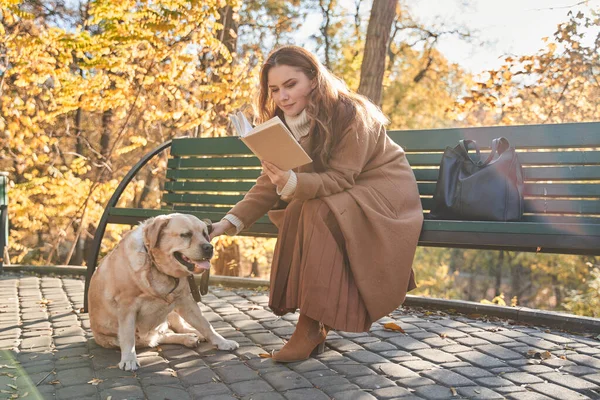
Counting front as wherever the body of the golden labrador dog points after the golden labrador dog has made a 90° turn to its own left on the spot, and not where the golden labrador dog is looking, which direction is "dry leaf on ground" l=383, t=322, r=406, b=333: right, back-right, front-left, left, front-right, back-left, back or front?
front-right

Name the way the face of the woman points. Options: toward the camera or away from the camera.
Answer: toward the camera

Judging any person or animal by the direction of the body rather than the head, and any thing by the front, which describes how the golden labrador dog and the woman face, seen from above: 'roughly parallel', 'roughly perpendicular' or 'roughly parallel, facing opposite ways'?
roughly perpendicular

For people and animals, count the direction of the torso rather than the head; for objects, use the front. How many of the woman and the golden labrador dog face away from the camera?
0

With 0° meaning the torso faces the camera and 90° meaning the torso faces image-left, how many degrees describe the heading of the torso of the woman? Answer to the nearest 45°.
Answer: approximately 45°

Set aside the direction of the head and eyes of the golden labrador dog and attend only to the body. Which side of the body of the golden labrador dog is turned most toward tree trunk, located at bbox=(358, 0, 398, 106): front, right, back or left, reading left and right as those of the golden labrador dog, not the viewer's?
left

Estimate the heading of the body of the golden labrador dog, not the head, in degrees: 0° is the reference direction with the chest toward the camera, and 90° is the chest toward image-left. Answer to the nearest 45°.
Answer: approximately 315°
